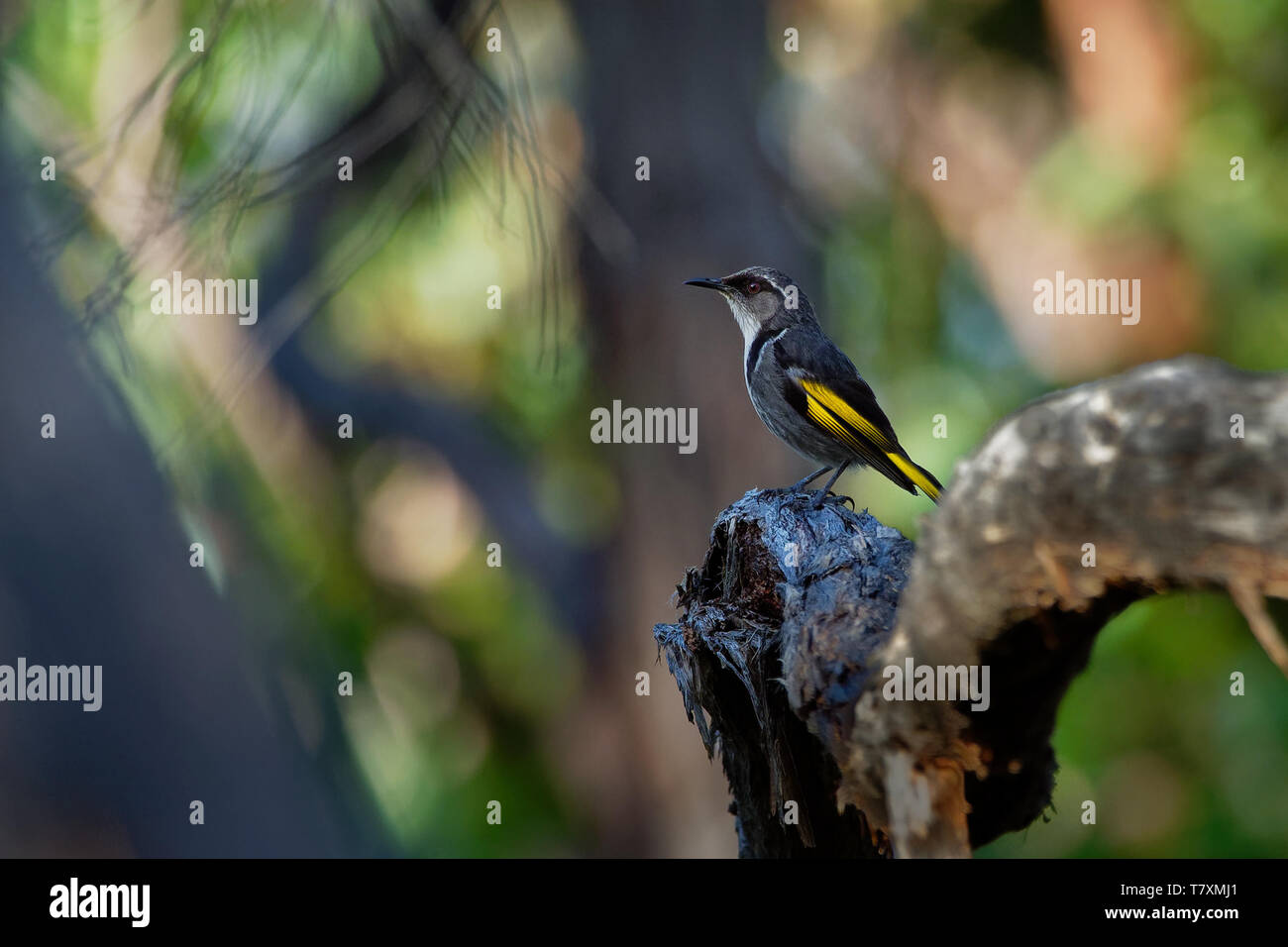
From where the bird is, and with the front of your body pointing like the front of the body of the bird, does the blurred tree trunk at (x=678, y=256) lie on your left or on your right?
on your right

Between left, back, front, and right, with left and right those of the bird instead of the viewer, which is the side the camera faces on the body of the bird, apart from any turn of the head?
left
